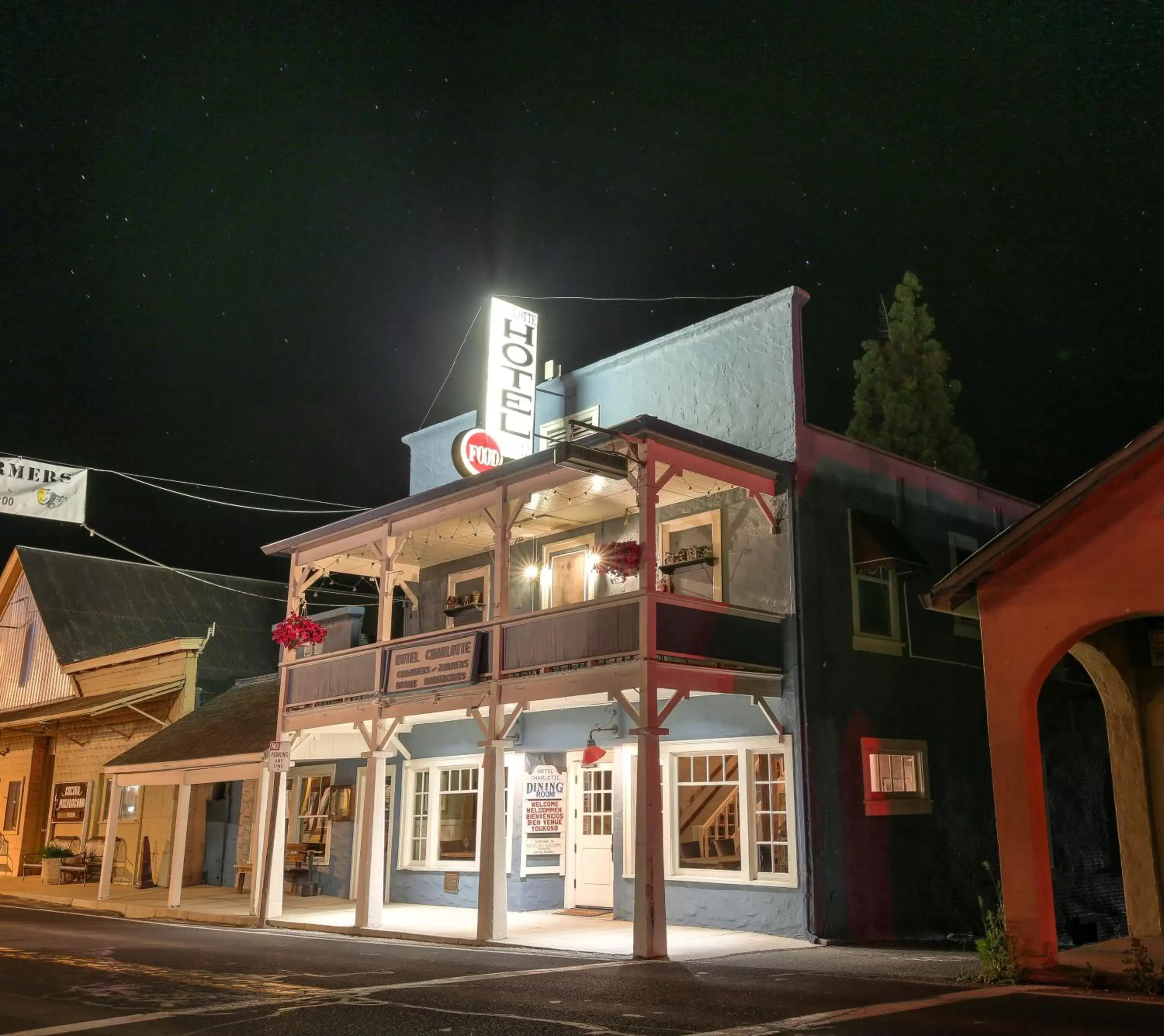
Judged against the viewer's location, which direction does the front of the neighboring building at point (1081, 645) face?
facing the viewer and to the left of the viewer

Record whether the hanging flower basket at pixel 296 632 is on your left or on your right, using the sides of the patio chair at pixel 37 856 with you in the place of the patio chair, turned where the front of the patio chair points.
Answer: on your left

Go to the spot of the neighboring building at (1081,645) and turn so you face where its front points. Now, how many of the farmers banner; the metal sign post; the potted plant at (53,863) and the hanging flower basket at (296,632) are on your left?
0

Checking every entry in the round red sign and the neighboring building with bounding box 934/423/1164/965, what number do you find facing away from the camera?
0

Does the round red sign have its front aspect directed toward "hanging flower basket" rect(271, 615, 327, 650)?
no

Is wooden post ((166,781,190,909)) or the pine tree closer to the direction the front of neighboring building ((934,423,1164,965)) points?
the wooden post

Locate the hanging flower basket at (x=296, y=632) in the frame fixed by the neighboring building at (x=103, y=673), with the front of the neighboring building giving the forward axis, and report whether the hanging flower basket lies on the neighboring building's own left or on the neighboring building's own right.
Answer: on the neighboring building's own left

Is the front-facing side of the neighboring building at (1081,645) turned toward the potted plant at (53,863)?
no

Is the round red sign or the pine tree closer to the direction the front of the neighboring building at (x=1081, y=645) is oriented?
the round red sign
